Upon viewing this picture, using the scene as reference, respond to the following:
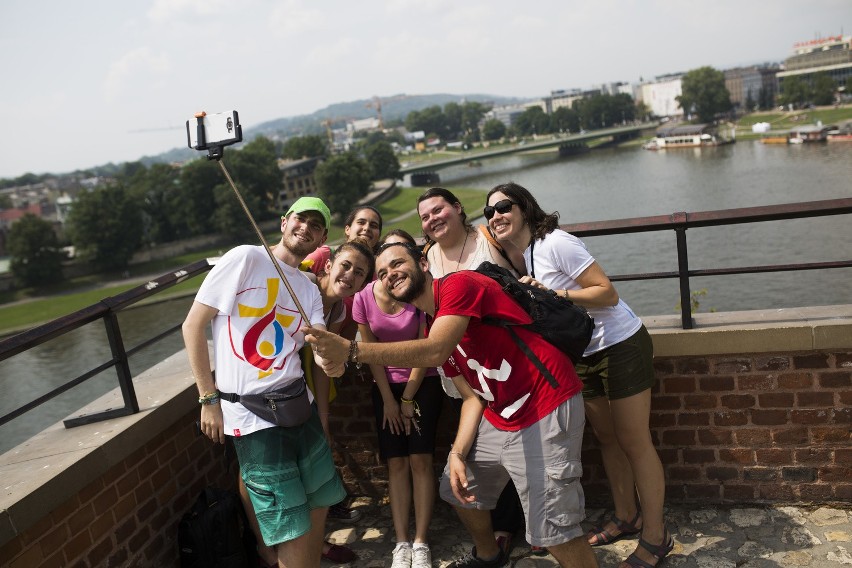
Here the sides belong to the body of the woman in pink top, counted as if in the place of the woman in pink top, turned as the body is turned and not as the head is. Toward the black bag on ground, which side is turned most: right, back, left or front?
right

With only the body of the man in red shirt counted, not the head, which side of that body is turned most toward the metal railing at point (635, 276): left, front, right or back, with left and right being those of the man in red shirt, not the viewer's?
back

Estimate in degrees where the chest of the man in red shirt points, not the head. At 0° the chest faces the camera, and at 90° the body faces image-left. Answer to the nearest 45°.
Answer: approximately 45°

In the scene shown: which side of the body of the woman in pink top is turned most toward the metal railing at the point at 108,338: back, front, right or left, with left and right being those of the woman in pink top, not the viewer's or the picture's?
right

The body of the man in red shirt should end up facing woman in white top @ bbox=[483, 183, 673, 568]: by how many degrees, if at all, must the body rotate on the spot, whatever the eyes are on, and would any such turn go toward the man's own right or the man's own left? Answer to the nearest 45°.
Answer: approximately 180°

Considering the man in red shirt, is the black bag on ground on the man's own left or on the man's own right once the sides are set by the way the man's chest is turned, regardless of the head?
on the man's own right
